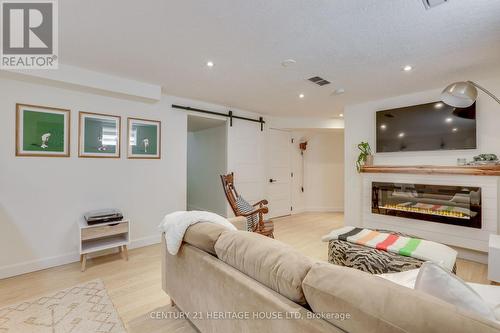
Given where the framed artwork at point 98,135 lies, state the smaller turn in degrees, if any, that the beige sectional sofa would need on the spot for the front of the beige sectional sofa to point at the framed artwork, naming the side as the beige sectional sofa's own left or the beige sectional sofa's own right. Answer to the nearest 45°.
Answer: approximately 90° to the beige sectional sofa's own left

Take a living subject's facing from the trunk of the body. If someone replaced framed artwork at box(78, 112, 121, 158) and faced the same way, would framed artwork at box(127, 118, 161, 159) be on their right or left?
on their left

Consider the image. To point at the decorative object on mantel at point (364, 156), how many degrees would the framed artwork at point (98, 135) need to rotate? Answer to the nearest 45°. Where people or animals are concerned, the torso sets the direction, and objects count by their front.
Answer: approximately 45° to its left

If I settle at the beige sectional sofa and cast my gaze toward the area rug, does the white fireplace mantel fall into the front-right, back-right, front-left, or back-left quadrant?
back-right

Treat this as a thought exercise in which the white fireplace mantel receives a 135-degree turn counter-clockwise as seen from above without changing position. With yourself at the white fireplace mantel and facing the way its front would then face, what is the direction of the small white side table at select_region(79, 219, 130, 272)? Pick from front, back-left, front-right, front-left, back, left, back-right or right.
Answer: back-right

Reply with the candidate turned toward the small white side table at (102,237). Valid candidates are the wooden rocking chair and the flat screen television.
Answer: the flat screen television

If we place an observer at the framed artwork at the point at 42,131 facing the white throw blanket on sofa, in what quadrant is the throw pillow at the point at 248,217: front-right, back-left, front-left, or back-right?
front-left

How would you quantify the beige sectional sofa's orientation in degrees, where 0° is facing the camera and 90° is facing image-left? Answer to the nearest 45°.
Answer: approximately 225°

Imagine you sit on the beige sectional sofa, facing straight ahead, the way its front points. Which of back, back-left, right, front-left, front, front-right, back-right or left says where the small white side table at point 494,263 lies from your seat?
front

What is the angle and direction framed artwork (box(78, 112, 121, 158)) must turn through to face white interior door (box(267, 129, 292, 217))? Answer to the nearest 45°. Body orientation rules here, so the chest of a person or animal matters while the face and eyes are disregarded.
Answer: approximately 45° to its left

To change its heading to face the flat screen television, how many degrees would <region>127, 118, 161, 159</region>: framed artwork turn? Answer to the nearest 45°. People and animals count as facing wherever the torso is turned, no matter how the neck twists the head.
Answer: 0° — it already faces it

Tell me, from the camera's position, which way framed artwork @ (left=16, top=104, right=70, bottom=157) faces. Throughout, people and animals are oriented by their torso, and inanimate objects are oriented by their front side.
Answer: facing the viewer and to the right of the viewer

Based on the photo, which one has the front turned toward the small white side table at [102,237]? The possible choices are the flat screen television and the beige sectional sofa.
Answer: the flat screen television

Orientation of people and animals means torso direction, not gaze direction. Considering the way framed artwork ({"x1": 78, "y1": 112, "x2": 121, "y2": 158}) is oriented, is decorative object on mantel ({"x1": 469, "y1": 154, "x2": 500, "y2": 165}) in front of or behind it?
in front

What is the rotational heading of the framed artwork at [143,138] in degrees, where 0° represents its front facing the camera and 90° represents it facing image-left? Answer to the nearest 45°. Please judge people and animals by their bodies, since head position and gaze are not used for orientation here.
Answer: approximately 315°

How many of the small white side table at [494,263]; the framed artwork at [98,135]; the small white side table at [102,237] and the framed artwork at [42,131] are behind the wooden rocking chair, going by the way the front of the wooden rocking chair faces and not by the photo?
3
